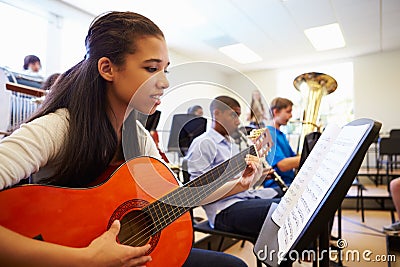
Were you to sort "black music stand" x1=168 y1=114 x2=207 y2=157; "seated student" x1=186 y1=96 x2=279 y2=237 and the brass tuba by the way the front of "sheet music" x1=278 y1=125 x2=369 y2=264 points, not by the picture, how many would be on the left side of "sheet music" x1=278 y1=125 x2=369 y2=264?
0

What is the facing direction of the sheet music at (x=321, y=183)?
to the viewer's left

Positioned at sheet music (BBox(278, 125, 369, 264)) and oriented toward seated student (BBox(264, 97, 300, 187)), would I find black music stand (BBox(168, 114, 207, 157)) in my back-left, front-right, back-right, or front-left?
front-left

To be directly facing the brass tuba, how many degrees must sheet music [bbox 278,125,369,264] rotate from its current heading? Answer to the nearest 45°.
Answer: approximately 90° to its right

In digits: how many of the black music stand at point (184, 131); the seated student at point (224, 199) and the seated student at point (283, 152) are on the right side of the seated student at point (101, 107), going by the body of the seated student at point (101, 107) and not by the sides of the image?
0

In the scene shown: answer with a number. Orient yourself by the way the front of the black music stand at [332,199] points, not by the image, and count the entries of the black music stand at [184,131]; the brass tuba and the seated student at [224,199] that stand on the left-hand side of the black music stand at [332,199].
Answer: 0

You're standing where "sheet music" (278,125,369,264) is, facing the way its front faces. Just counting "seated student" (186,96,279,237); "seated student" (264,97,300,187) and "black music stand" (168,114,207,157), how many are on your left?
0

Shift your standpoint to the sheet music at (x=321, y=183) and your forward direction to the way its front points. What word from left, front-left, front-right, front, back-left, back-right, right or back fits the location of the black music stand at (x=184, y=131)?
front-right

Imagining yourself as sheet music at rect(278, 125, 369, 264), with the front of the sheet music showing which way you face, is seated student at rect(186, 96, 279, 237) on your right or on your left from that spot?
on your right

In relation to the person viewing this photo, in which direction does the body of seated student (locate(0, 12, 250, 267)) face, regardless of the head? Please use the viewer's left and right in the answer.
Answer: facing the viewer and to the right of the viewer

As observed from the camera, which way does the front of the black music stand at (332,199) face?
facing to the left of the viewer
